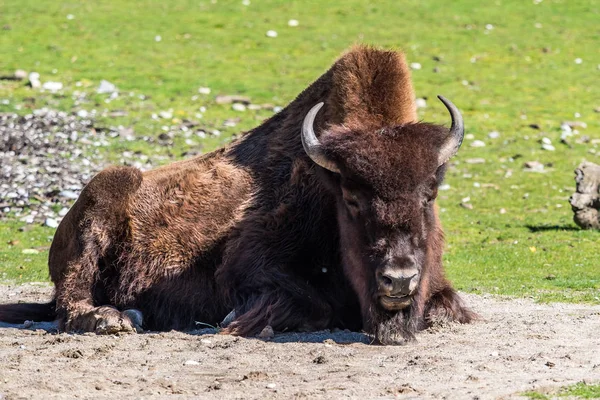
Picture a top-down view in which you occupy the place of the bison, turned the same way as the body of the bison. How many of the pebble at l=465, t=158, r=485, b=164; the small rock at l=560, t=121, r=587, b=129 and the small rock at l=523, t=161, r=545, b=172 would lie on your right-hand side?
0

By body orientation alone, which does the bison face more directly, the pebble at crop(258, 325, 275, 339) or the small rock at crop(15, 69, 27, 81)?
the pebble

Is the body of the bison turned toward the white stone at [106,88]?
no

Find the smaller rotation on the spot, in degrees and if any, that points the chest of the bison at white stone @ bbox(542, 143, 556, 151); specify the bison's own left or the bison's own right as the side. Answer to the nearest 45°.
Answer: approximately 90° to the bison's own left

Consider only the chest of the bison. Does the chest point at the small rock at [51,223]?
no

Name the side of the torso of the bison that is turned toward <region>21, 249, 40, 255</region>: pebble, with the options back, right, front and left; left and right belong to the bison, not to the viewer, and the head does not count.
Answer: back

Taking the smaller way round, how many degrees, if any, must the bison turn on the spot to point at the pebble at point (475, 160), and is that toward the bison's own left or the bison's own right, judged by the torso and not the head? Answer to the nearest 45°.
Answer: approximately 90° to the bison's own left

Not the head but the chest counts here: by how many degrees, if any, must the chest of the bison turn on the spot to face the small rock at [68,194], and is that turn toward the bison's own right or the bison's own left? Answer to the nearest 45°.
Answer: approximately 180°

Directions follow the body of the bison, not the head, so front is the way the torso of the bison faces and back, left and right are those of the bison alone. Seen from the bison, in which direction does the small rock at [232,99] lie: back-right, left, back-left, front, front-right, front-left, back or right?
back-left

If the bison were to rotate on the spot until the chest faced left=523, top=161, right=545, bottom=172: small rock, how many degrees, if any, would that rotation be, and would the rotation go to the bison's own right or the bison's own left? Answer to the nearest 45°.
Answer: approximately 90° to the bison's own left

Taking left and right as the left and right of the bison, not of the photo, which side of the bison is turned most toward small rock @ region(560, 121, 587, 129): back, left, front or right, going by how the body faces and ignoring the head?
left

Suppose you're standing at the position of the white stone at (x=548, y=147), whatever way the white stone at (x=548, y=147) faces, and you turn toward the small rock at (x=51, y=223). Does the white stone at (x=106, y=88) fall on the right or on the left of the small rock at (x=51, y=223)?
right

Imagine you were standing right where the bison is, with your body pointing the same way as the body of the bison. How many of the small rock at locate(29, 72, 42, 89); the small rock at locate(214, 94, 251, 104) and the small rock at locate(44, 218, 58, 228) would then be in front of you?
0
